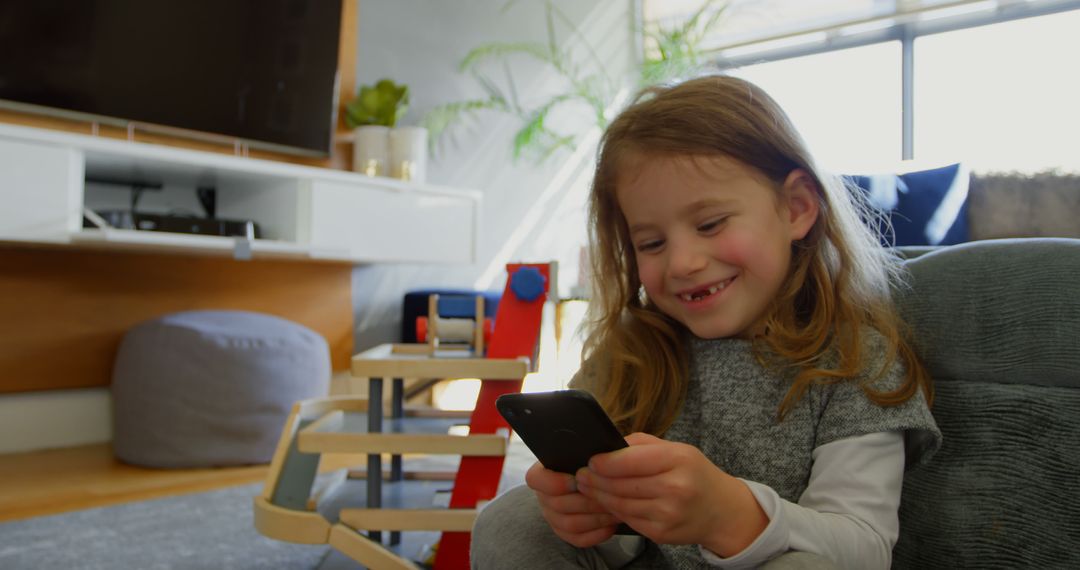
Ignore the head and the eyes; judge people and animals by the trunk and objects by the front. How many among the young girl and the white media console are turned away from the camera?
0

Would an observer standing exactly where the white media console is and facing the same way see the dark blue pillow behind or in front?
in front

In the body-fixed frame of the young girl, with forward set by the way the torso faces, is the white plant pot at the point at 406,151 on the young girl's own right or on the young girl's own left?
on the young girl's own right

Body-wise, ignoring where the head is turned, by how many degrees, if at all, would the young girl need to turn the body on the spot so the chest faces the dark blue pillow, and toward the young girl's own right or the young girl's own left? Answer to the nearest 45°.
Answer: approximately 180°

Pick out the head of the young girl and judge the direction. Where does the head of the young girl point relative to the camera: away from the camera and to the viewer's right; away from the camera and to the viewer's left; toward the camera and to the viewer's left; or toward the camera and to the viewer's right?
toward the camera and to the viewer's left

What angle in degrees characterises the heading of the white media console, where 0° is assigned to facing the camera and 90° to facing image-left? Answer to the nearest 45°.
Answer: approximately 315°

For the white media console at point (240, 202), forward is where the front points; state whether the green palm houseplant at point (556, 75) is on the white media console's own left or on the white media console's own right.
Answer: on the white media console's own left

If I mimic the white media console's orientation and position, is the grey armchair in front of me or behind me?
in front

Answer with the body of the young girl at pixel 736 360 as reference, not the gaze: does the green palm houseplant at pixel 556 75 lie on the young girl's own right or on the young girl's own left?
on the young girl's own right
